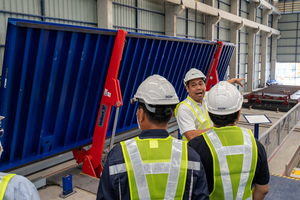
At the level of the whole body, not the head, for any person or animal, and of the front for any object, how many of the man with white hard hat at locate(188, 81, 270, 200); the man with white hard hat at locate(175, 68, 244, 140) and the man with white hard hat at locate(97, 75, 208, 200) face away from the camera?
2

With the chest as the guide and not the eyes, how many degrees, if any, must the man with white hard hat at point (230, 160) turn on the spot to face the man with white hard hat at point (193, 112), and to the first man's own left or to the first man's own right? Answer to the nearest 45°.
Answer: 0° — they already face them

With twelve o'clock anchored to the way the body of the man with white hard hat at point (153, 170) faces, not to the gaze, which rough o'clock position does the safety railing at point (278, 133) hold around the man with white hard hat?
The safety railing is roughly at 1 o'clock from the man with white hard hat.

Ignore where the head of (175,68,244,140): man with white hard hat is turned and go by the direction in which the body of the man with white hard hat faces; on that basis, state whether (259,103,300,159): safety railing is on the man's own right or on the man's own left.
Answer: on the man's own left

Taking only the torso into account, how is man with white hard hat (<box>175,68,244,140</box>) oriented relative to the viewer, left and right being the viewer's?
facing the viewer and to the right of the viewer

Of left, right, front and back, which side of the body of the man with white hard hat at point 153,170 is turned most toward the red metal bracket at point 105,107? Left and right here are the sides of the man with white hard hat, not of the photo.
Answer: front

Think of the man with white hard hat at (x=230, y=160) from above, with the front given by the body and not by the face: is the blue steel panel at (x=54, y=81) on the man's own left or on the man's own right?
on the man's own left

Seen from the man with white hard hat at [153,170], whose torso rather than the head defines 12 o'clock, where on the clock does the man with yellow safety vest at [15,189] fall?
the man with yellow safety vest at [15,189] is roughly at 8 o'clock from the man with white hard hat at [153,170].

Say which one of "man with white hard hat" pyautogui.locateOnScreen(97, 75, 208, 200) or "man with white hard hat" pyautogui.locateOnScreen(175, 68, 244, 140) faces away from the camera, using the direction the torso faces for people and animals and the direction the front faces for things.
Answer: "man with white hard hat" pyautogui.locateOnScreen(97, 75, 208, 200)

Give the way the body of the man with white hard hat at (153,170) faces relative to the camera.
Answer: away from the camera

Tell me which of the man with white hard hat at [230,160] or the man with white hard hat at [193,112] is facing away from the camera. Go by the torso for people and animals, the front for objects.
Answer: the man with white hard hat at [230,160]

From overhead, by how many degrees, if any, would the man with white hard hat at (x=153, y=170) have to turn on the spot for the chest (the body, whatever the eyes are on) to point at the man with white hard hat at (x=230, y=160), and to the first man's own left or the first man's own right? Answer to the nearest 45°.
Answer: approximately 45° to the first man's own right

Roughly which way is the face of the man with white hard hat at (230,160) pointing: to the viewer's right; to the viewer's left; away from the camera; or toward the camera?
away from the camera

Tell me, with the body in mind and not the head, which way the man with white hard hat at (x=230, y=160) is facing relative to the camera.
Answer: away from the camera

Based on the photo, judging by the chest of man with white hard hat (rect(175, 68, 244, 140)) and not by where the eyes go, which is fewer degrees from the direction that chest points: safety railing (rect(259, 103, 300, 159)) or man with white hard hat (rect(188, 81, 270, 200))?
the man with white hard hat

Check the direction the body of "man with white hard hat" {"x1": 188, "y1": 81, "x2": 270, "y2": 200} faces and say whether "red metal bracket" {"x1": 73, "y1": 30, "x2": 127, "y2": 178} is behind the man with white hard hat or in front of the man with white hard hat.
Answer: in front

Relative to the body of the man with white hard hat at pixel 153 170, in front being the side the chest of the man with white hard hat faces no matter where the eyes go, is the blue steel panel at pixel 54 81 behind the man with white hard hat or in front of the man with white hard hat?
in front
